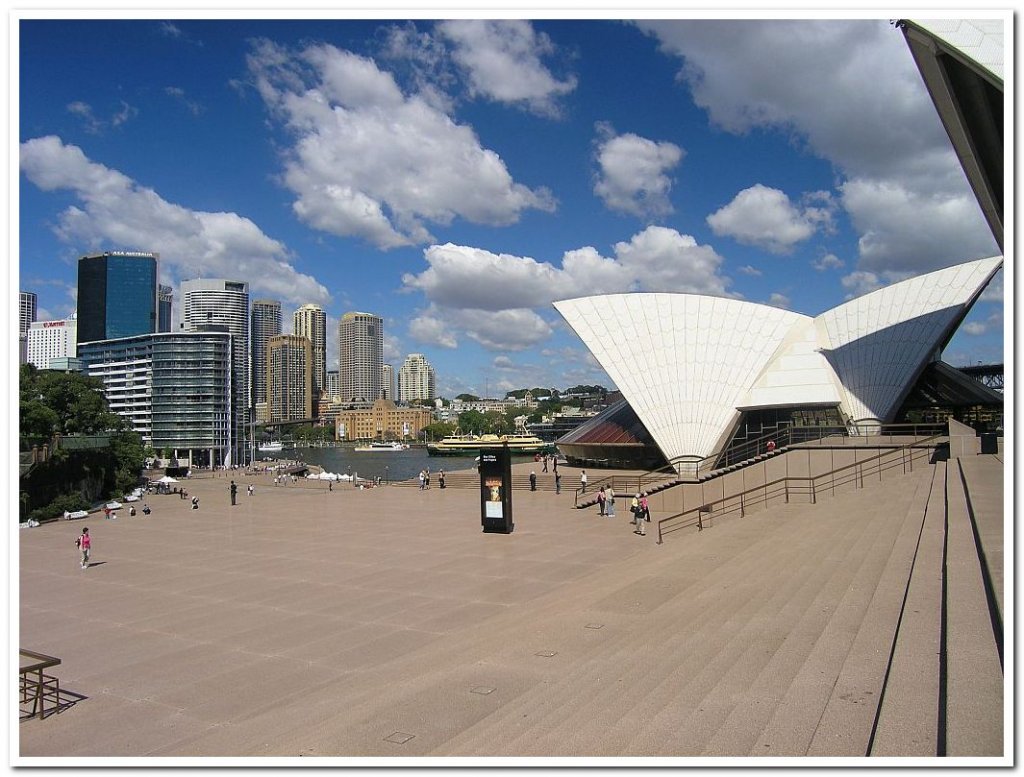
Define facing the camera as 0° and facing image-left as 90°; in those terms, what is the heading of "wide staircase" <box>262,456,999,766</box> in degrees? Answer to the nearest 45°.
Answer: approximately 90°

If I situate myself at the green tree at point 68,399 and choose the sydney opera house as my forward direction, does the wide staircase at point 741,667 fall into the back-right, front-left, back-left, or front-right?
front-right

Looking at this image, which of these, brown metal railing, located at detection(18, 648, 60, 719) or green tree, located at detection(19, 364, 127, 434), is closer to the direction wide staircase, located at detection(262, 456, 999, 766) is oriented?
the brown metal railing

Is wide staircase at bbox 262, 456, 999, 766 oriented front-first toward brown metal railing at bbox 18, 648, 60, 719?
yes

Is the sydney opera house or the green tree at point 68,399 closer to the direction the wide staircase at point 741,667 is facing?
the green tree

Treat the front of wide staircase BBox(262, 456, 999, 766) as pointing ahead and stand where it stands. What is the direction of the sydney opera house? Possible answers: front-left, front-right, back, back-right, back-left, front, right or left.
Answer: right

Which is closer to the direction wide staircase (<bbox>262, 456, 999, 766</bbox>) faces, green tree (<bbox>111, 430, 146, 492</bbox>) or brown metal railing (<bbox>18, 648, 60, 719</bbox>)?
the brown metal railing

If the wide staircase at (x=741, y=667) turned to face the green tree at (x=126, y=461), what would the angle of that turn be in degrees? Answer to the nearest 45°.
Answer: approximately 45° to its right
